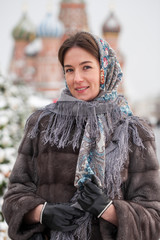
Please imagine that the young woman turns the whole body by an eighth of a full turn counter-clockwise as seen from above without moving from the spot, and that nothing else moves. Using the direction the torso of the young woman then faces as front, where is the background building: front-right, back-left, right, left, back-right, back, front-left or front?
back-left

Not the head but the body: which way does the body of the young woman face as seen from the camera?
toward the camera
